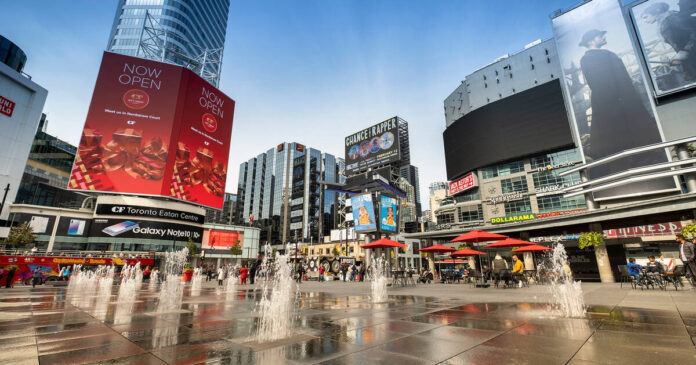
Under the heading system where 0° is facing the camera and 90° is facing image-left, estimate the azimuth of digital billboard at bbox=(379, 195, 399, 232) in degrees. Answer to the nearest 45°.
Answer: approximately 315°

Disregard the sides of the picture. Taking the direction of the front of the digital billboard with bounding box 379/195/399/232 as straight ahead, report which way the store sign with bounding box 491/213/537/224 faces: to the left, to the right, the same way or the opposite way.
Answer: to the right

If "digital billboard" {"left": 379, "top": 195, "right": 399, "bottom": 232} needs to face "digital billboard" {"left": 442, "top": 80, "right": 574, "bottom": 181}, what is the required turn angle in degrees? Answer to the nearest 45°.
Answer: approximately 45° to its left

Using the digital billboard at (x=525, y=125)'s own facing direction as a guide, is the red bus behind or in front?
in front

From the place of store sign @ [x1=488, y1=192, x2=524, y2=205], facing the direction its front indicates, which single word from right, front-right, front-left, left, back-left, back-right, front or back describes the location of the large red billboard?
front

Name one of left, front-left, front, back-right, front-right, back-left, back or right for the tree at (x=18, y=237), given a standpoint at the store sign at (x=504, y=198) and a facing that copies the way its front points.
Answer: front

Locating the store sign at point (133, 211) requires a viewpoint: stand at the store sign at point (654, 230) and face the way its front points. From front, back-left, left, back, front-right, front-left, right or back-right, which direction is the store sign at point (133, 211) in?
front

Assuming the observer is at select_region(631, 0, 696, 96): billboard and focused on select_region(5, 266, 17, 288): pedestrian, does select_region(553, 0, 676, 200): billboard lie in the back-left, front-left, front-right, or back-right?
front-right

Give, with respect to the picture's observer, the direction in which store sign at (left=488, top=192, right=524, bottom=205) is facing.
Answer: facing the viewer and to the left of the viewer

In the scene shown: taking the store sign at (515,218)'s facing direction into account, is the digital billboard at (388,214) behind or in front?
in front

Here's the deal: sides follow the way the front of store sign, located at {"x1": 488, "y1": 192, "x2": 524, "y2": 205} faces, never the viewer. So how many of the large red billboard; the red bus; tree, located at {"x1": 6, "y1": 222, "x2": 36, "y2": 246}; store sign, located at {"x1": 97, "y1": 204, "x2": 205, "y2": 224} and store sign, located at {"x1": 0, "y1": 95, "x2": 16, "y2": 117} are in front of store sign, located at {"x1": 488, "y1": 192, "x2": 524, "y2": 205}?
5

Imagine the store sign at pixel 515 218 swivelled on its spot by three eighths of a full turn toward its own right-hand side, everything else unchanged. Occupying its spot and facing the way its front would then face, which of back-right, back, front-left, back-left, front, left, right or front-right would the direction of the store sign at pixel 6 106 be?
back-left

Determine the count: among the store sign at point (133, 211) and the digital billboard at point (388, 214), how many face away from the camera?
0

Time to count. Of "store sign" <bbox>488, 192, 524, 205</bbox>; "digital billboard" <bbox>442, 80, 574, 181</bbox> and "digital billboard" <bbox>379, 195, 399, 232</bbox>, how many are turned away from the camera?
0

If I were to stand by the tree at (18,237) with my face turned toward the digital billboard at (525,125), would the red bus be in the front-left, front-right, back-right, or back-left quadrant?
front-right

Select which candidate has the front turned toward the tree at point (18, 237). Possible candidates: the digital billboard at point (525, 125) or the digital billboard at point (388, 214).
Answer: the digital billboard at point (525, 125)

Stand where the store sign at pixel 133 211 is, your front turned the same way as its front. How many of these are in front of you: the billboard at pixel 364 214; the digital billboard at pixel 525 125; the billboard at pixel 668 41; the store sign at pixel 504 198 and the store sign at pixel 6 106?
4
